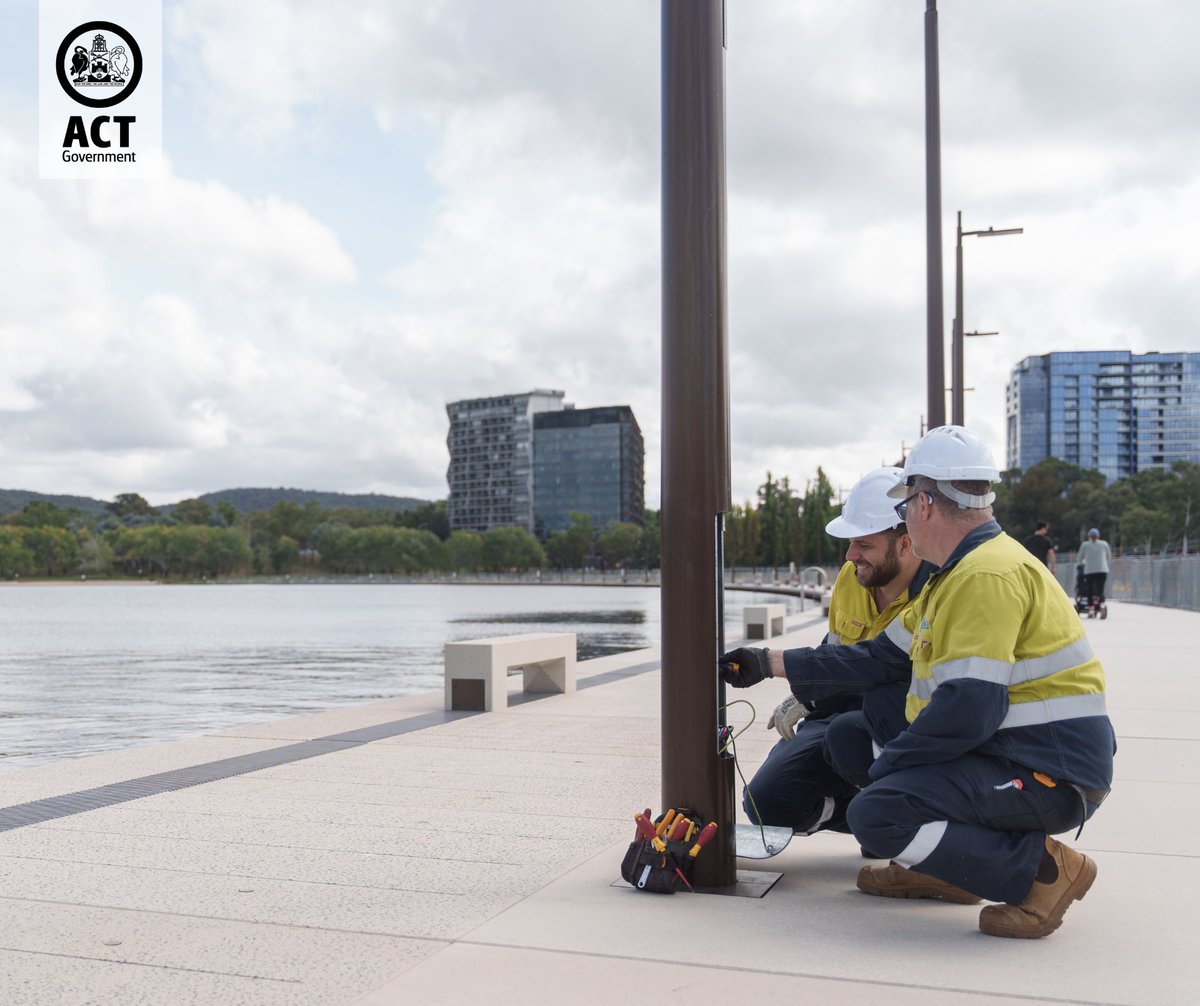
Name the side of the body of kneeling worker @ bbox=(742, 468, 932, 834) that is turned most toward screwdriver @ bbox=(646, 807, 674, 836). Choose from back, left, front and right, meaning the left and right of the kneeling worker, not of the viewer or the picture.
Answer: front

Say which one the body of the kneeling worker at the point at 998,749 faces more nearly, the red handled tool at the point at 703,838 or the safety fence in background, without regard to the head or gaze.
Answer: the red handled tool

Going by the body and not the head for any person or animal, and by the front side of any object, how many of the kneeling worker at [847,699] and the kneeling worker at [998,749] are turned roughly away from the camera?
0

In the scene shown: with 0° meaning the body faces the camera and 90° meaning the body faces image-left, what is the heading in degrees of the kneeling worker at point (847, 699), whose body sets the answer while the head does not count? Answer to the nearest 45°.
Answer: approximately 45°

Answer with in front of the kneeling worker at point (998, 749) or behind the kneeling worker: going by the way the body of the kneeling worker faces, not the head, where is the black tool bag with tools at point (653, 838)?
in front

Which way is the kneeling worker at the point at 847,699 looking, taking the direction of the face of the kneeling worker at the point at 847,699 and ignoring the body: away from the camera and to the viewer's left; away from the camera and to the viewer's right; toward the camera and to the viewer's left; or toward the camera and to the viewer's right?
toward the camera and to the viewer's left

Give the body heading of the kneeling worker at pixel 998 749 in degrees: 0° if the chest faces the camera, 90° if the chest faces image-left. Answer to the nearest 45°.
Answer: approximately 90°

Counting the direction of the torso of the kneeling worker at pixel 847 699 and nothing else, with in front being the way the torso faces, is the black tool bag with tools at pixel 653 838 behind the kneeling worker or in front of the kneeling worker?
in front
